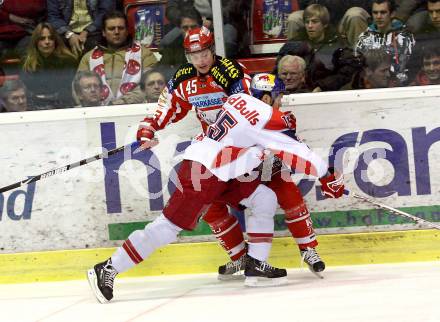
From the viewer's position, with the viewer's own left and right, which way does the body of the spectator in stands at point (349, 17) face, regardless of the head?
facing the viewer

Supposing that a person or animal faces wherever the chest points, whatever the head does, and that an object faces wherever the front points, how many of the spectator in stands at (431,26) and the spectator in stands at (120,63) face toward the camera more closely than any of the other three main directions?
2

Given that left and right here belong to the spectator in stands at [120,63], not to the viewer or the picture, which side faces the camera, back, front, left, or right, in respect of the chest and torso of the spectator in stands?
front

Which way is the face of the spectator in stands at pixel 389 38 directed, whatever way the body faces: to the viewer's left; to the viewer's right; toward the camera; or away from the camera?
toward the camera

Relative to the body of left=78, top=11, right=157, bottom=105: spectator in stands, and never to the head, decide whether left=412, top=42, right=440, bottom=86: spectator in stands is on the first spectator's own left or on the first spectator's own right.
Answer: on the first spectator's own left

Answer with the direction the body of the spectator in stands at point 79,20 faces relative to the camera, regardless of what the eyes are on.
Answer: toward the camera

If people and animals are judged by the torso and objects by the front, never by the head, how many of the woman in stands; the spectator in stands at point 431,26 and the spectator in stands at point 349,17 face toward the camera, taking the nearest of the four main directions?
3

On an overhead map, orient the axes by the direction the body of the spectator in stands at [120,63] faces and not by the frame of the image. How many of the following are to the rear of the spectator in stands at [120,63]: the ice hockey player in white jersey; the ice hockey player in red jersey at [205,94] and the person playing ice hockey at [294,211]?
0

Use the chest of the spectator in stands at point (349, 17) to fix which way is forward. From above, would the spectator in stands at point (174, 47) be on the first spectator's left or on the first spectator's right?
on the first spectator's right

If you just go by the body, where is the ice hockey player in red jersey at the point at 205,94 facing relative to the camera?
toward the camera

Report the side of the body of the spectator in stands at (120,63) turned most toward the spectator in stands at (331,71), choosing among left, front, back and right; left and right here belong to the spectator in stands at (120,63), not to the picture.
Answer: left

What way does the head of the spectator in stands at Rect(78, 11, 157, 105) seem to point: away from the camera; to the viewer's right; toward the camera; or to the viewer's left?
toward the camera

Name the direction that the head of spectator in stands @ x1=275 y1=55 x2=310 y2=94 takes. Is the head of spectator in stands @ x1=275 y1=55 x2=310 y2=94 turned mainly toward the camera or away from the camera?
toward the camera

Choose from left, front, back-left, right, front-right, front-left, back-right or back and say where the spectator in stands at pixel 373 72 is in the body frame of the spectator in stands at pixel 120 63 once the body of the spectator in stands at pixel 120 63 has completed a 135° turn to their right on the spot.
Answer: back-right

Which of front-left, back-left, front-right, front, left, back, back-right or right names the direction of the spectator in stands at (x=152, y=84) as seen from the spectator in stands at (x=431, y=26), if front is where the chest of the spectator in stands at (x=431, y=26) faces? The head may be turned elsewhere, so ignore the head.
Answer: right

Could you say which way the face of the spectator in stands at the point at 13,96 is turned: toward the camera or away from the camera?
toward the camera
